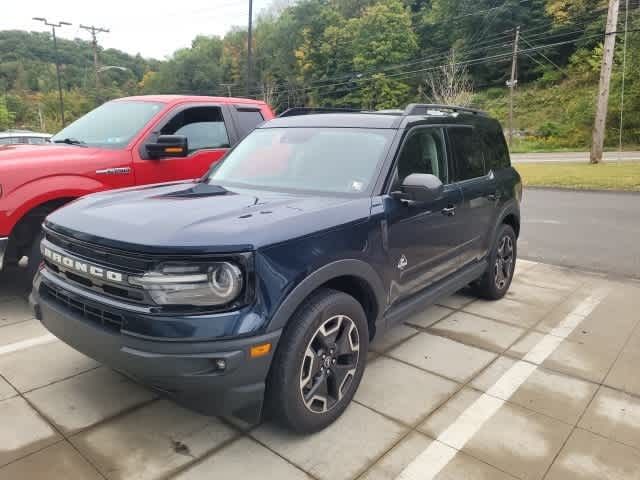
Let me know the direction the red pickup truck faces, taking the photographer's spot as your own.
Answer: facing the viewer and to the left of the viewer

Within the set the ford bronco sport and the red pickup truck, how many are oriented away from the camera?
0

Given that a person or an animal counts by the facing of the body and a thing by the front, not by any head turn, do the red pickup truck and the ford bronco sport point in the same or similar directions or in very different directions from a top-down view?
same or similar directions

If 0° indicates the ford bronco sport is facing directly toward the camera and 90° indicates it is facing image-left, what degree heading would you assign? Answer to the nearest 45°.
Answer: approximately 45°

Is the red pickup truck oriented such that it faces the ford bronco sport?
no

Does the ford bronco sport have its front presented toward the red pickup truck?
no
